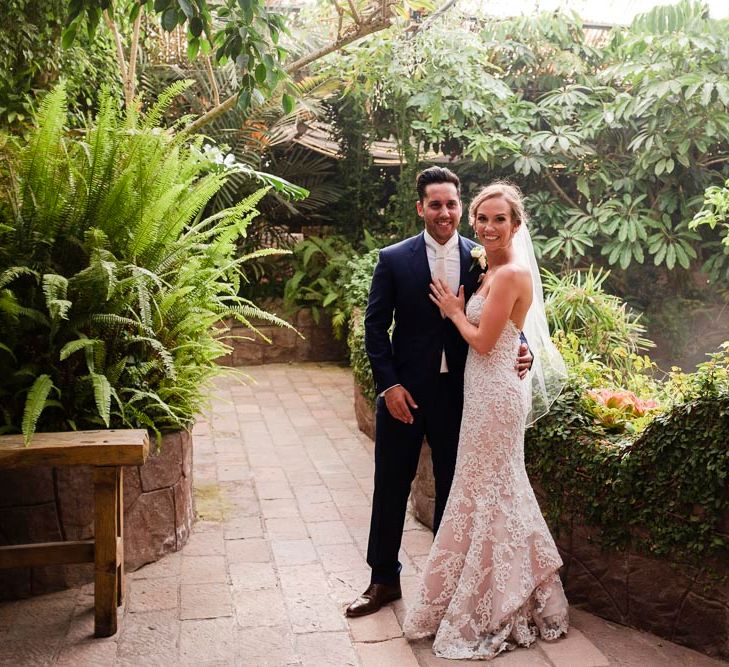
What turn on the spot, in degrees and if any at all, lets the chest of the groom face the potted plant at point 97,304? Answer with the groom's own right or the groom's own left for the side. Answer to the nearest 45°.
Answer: approximately 90° to the groom's own right

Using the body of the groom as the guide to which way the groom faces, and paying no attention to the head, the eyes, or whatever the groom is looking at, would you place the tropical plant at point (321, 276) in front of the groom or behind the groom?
behind

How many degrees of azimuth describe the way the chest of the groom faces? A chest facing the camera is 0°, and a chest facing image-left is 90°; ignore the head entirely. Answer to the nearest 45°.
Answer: approximately 0°

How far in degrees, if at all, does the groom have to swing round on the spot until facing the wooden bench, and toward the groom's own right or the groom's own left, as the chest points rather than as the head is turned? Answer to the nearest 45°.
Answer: approximately 90° to the groom's own right

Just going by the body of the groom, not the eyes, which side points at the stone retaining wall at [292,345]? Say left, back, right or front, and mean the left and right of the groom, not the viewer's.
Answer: back

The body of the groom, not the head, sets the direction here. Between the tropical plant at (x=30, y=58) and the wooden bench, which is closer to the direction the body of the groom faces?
the wooden bench

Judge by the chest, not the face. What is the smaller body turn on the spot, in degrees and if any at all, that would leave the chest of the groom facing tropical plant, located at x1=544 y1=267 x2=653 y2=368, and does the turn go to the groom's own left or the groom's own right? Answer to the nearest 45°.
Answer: approximately 135° to the groom's own left

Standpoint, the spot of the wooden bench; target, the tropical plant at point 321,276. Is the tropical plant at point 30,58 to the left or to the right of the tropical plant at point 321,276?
left
